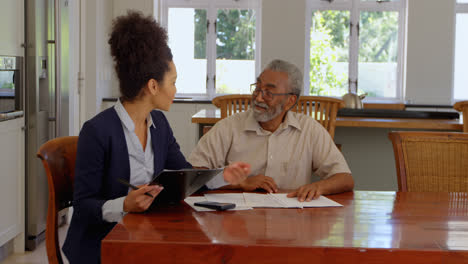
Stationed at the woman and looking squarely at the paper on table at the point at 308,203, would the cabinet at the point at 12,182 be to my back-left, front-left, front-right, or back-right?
back-left

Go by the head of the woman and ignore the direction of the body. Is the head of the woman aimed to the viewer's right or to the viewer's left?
to the viewer's right

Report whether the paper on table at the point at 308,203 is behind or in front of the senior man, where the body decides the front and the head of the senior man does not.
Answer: in front

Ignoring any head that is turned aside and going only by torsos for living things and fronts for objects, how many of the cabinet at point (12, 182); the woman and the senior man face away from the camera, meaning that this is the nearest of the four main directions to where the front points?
0

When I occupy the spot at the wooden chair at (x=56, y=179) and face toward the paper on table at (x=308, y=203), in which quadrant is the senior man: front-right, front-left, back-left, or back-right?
front-left

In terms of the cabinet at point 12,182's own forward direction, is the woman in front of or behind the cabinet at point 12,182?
in front

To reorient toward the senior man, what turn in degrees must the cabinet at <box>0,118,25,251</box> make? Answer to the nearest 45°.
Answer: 0° — it already faces them

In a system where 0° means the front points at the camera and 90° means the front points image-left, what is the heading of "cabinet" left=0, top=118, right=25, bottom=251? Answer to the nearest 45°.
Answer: approximately 315°

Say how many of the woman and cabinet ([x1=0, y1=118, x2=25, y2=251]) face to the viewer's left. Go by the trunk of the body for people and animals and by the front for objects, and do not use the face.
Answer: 0

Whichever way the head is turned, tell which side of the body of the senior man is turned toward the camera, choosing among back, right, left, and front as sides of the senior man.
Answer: front

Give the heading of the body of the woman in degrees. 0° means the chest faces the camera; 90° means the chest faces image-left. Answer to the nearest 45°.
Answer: approximately 315°

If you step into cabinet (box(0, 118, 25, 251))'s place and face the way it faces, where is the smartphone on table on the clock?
The smartphone on table is roughly at 1 o'clock from the cabinet.

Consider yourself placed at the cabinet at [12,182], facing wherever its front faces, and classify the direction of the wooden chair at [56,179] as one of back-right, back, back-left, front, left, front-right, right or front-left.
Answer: front-right

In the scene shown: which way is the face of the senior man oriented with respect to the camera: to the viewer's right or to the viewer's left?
to the viewer's left

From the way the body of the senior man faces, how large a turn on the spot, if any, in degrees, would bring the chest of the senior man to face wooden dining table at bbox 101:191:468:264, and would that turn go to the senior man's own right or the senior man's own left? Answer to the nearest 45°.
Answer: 0° — they already face it

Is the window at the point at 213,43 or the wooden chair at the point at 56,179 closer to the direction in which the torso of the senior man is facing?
the wooden chair
